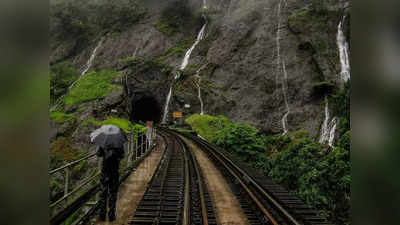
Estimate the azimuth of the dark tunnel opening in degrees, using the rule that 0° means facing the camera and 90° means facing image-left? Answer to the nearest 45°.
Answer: approximately 0°

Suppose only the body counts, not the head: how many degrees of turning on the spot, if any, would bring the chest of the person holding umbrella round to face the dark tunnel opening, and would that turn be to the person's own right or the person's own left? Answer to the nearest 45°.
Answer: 0° — they already face it

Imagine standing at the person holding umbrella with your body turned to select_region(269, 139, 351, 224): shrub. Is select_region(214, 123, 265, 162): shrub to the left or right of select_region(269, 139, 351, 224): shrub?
left

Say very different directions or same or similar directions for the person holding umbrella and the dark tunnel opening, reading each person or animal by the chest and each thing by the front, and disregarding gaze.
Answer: very different directions

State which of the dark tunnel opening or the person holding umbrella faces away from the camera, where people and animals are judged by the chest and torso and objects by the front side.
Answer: the person holding umbrella

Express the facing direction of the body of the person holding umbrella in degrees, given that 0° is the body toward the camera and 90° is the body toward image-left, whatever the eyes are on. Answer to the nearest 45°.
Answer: approximately 180°

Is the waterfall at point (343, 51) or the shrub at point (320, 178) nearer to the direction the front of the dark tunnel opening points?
the shrub

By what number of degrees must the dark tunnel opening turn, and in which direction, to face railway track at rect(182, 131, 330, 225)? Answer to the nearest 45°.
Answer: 0° — it already faces it

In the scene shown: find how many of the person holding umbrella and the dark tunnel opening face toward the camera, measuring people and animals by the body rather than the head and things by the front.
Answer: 1

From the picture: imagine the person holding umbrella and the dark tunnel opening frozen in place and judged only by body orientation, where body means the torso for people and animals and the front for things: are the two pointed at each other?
yes
